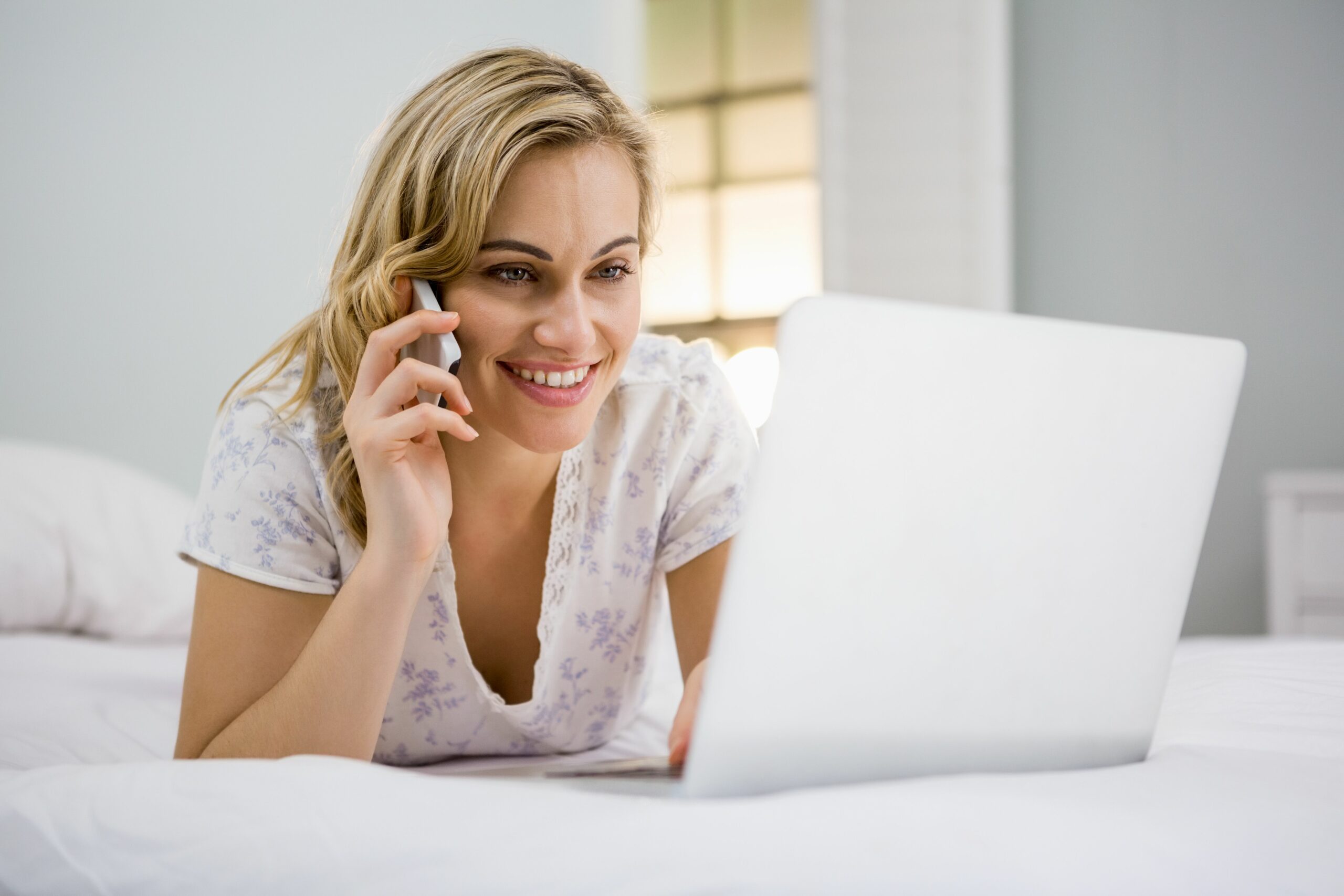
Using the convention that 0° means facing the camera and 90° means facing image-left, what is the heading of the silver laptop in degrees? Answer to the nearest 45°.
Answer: approximately 135°

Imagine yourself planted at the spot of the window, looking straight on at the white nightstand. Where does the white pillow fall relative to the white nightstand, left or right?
right

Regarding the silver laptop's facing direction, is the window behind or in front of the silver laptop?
in front

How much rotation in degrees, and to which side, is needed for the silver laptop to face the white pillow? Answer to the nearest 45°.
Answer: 0° — it already faces it
